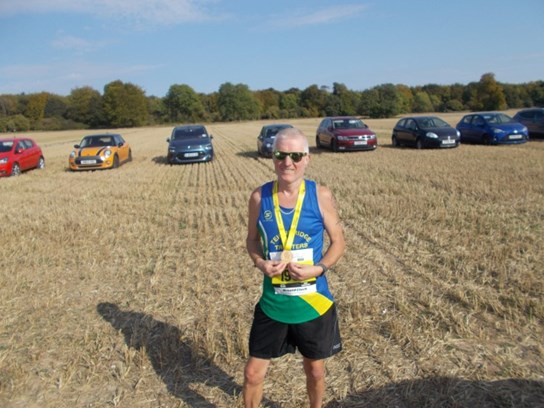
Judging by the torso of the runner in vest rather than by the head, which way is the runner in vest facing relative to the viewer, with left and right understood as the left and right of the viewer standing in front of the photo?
facing the viewer

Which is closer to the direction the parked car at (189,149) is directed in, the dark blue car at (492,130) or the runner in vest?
the runner in vest

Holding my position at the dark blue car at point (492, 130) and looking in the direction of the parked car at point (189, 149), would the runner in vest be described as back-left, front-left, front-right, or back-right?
front-left

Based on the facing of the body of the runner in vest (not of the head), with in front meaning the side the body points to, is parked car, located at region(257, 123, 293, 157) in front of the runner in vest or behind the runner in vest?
behind

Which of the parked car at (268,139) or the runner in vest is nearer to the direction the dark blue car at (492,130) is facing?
the runner in vest

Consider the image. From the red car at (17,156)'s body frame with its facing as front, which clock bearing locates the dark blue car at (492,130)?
The dark blue car is roughly at 8 o'clock from the red car.

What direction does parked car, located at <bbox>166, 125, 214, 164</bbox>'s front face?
toward the camera

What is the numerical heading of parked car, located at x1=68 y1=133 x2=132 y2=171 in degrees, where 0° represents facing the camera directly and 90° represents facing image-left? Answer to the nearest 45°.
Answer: approximately 45°

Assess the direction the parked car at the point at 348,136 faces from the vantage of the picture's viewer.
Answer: facing the viewer and to the right of the viewer

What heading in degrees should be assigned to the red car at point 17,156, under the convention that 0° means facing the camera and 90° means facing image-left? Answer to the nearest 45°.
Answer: approximately 45°

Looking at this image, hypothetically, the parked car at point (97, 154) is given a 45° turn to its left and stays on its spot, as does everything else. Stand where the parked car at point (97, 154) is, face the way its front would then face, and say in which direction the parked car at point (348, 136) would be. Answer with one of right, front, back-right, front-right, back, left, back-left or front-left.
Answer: left

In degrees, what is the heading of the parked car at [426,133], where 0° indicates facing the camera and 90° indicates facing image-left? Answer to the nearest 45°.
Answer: approximately 315°

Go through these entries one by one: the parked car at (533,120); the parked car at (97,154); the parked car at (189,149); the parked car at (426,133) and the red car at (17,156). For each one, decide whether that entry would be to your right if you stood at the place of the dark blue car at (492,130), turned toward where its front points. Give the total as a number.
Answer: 4

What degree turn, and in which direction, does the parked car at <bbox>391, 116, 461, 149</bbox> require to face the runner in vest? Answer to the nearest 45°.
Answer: approximately 45° to its right

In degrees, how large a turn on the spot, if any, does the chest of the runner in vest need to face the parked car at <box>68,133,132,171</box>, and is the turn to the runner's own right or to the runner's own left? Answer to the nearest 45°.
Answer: approximately 135° to the runner's own right

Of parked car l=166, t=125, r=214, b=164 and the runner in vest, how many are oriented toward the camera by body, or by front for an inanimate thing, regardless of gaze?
2

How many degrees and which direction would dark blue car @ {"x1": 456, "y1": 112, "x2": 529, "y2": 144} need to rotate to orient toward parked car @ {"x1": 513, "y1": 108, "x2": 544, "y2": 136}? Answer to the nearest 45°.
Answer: approximately 90° to its left

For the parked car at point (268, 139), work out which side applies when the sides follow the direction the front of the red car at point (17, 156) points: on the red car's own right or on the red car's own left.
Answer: on the red car's own left
